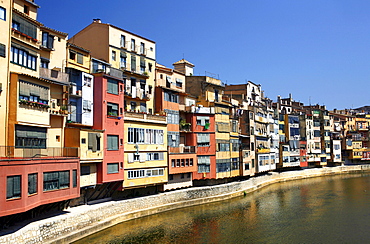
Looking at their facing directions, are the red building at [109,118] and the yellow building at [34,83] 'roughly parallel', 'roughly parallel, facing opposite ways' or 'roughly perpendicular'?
roughly parallel

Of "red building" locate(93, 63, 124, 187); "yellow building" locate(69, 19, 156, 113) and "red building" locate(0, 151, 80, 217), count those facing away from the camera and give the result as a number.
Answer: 0

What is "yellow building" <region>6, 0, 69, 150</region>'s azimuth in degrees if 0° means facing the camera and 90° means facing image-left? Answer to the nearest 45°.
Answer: approximately 315°

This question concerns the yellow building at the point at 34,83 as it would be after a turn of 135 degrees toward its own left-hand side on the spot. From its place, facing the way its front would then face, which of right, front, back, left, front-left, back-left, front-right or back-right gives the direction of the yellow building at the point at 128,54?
front-right

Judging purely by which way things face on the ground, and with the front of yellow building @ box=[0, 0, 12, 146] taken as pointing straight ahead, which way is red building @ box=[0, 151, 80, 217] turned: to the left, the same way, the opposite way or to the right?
the same way

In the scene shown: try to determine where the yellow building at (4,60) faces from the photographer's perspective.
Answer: facing the viewer and to the right of the viewer

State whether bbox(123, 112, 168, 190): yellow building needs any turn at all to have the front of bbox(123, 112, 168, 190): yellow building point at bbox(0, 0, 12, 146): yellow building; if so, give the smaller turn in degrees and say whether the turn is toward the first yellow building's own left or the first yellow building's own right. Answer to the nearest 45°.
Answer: approximately 90° to the first yellow building's own right

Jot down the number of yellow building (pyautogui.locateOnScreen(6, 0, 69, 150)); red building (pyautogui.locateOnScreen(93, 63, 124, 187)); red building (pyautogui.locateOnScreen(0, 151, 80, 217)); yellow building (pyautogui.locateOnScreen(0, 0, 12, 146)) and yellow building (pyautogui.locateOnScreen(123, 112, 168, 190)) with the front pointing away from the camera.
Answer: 0

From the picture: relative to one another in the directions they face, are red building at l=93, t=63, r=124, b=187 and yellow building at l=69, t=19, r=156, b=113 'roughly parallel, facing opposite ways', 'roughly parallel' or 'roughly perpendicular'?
roughly parallel

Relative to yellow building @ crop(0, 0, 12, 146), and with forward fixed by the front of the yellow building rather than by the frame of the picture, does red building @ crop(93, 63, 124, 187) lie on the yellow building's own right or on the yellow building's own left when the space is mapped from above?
on the yellow building's own left

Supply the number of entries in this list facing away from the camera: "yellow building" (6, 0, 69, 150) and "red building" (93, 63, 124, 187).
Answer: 0

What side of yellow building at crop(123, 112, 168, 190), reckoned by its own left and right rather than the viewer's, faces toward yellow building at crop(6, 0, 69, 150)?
right

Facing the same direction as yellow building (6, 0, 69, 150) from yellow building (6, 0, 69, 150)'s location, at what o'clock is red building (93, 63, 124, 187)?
The red building is roughly at 9 o'clock from the yellow building.

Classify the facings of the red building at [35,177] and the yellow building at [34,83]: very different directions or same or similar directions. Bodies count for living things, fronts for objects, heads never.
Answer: same or similar directions
